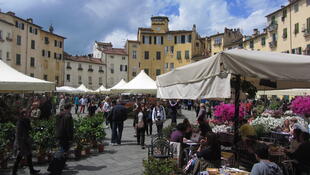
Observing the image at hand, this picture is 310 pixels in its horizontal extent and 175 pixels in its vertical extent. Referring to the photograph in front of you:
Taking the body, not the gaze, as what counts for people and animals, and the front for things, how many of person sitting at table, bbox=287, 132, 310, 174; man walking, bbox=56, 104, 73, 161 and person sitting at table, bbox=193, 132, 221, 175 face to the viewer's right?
0

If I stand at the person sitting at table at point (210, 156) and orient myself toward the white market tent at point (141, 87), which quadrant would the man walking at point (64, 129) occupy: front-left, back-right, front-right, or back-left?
front-left

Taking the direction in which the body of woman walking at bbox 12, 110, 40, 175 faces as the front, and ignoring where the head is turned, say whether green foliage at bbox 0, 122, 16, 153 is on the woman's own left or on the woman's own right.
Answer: on the woman's own left

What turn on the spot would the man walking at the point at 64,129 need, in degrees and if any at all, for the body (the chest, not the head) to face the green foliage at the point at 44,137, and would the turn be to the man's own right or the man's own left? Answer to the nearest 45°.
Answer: approximately 45° to the man's own left

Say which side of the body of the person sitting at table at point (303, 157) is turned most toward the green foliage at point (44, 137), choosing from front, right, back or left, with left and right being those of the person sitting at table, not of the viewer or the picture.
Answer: front

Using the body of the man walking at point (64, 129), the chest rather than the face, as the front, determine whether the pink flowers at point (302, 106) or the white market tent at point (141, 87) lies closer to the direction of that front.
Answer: the white market tent

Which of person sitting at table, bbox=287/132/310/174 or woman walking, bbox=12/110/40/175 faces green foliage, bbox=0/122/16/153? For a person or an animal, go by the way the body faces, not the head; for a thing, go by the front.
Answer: the person sitting at table

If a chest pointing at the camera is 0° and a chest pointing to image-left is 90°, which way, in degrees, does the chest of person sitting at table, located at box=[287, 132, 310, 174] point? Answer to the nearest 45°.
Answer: approximately 90°
